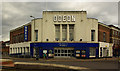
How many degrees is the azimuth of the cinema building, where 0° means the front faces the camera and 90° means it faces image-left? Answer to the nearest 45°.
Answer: approximately 0°

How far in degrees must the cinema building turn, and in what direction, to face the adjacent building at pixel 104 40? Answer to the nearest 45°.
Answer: approximately 135° to its left
